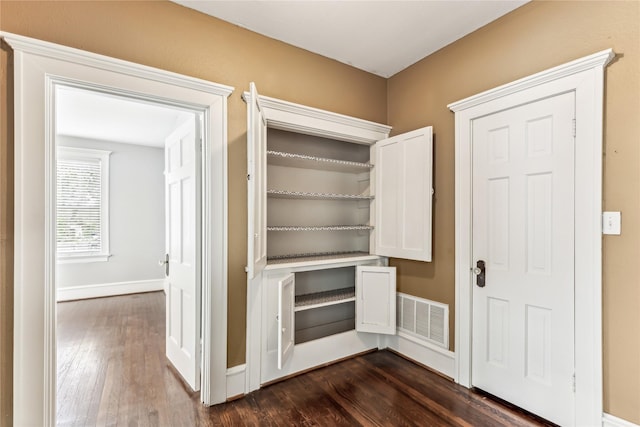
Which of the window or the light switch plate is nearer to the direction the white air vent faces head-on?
the window

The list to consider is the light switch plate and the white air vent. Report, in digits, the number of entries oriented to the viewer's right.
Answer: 0

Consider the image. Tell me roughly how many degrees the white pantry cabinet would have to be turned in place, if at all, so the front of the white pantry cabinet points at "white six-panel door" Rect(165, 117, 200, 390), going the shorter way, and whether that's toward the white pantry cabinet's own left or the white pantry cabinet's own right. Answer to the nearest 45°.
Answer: approximately 135° to the white pantry cabinet's own right

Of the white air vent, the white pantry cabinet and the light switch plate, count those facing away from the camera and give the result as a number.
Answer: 0

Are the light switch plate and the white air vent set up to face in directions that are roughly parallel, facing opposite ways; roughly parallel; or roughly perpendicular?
roughly parallel

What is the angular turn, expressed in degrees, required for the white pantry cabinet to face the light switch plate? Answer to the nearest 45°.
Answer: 0° — it already faces it

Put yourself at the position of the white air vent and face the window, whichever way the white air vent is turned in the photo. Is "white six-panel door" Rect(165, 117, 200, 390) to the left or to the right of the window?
left

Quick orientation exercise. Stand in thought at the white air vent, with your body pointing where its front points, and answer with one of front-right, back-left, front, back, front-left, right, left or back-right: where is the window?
front-right

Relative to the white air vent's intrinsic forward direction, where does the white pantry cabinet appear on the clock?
The white pantry cabinet is roughly at 1 o'clock from the white air vent.

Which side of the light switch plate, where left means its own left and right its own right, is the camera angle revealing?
front

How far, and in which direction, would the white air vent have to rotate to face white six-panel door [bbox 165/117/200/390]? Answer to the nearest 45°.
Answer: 0° — it already faces it

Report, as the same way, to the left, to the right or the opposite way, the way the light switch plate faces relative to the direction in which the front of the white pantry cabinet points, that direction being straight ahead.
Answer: to the right

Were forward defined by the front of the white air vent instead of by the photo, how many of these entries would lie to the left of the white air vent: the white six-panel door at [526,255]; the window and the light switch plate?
2

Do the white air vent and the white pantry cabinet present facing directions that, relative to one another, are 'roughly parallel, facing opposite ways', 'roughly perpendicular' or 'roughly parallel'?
roughly perpendicular

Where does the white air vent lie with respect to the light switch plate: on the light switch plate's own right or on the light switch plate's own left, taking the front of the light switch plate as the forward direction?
on the light switch plate's own right

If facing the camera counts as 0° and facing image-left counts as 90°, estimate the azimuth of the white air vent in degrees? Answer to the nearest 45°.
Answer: approximately 45°

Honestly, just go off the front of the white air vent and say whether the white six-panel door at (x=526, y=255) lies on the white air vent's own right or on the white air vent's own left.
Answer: on the white air vent's own left

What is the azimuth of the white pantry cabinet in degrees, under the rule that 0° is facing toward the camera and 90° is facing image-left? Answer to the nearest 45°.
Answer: approximately 315°

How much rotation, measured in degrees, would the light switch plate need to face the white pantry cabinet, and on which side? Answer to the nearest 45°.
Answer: approximately 90° to its right
